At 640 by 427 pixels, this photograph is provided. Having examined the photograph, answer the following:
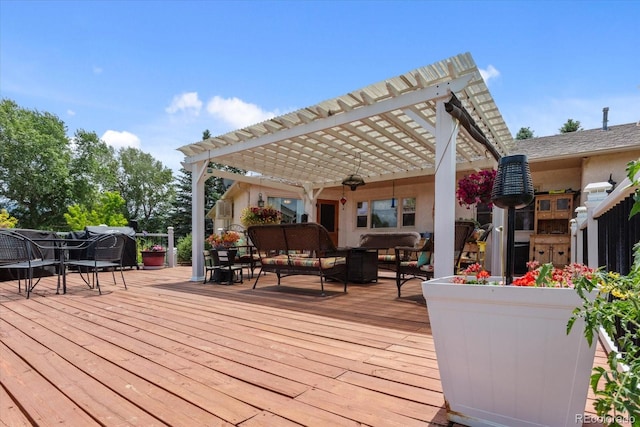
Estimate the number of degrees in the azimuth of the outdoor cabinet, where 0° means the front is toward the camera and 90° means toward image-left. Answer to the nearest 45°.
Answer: approximately 0°

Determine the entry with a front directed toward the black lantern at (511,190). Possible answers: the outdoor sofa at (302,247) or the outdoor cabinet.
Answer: the outdoor cabinet

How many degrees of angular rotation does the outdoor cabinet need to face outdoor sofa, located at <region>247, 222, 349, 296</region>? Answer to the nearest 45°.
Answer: approximately 45° to its right

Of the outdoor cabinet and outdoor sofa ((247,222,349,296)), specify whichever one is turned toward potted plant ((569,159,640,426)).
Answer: the outdoor cabinet

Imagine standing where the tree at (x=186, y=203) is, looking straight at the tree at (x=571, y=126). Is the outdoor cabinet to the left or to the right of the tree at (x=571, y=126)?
right
